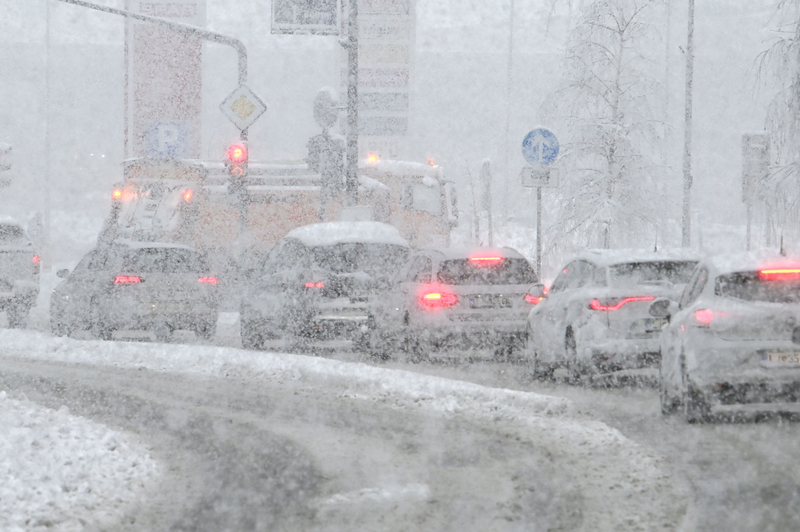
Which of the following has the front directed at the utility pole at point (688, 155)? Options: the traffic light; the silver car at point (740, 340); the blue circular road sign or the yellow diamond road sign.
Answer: the silver car

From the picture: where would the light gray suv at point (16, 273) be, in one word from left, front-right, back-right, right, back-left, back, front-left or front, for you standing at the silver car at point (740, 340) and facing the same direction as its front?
front-left

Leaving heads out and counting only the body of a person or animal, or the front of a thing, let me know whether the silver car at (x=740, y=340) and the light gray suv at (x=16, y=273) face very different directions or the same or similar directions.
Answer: same or similar directions

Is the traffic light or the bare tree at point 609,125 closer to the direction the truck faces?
the bare tree

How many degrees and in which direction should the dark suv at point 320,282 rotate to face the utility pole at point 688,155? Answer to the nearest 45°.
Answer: approximately 90° to its right

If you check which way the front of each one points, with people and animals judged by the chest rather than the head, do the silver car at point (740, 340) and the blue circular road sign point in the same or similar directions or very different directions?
very different directions

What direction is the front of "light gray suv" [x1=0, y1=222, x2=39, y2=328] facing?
away from the camera

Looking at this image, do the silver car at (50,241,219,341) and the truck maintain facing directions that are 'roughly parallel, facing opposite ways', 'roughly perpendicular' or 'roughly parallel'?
roughly perpendicular

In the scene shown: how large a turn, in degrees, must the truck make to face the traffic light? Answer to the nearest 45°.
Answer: approximately 135° to its right

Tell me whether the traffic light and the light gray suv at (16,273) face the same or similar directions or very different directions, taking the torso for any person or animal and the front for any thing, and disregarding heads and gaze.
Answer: very different directions

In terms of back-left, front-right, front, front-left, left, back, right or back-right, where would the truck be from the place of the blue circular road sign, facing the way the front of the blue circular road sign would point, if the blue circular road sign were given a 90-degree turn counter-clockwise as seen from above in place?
back-left

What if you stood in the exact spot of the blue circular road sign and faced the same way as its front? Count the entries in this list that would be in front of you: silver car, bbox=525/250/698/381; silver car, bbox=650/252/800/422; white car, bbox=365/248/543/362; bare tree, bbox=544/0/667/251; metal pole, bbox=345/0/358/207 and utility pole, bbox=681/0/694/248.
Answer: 3

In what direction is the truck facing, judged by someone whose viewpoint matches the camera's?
facing away from the viewer and to the right of the viewer

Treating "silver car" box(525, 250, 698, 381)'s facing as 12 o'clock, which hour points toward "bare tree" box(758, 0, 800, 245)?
The bare tree is roughly at 2 o'clock from the silver car.

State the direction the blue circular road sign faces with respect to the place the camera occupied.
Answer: facing the viewer

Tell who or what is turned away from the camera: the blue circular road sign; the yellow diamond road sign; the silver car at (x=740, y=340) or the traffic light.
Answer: the silver car

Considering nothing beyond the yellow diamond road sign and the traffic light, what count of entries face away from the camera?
0

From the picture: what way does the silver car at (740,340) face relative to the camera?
away from the camera

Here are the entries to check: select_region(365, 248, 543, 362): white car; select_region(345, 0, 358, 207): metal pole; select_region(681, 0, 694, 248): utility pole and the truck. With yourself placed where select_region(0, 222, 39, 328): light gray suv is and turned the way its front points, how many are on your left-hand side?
0

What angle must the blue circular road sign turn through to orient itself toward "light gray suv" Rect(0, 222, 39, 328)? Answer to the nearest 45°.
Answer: approximately 90° to its right

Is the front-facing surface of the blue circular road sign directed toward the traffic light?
no

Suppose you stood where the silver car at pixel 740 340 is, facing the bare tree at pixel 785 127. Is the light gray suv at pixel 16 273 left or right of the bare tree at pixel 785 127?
left

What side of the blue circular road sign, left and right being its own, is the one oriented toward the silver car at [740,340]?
front

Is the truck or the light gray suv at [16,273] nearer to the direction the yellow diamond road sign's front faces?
the light gray suv
